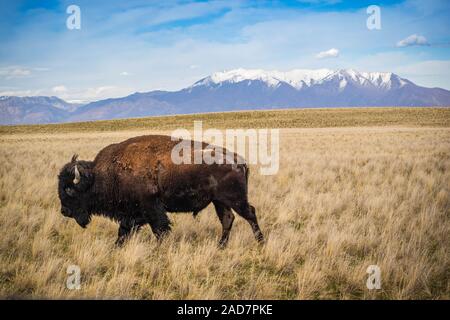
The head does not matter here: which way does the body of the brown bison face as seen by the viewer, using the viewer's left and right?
facing to the left of the viewer
